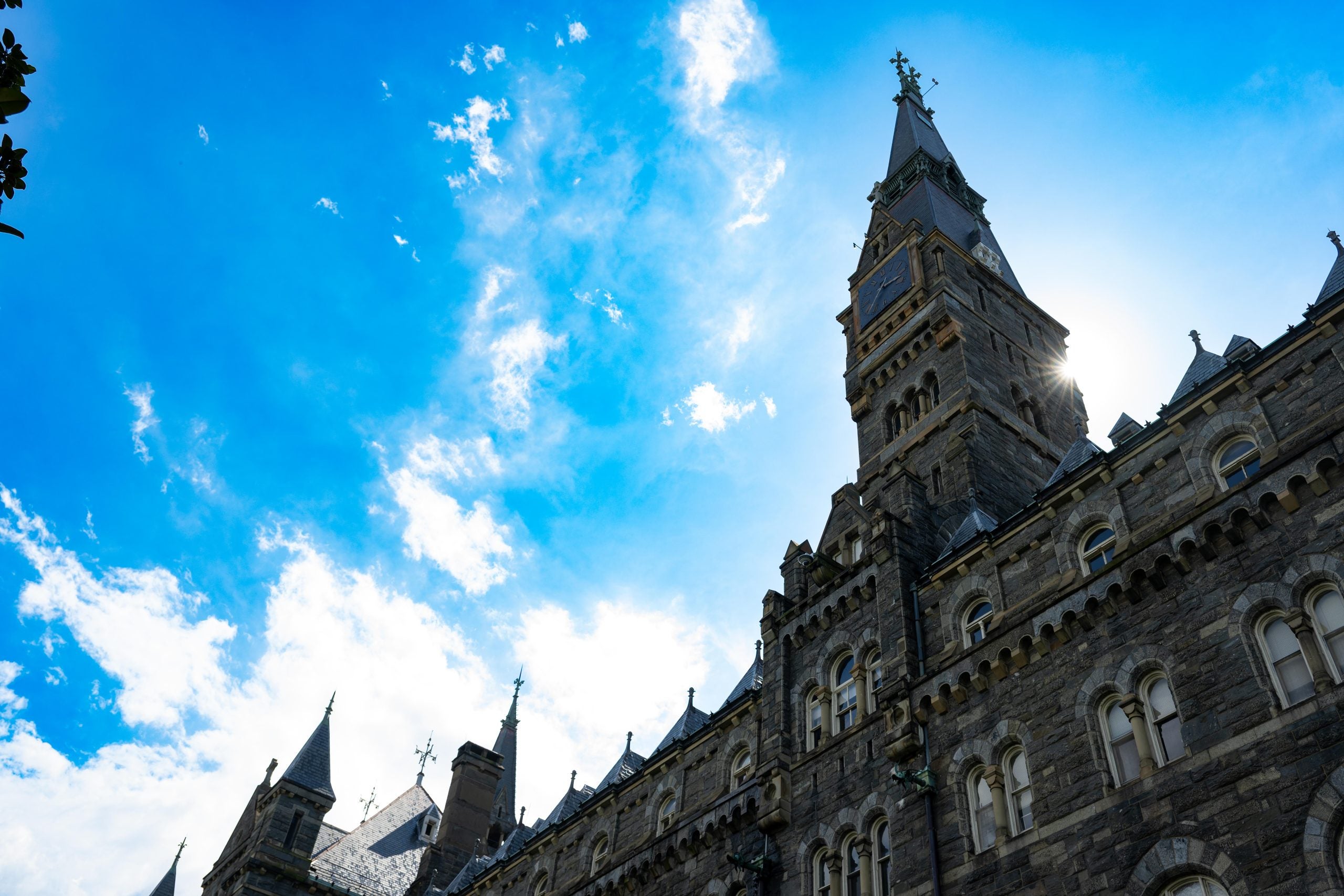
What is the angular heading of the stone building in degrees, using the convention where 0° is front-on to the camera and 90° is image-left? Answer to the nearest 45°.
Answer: approximately 45°
